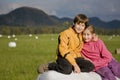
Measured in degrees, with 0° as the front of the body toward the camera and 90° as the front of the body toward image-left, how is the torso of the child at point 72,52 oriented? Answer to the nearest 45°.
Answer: approximately 315°

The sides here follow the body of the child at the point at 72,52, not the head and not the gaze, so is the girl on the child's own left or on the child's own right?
on the child's own left
